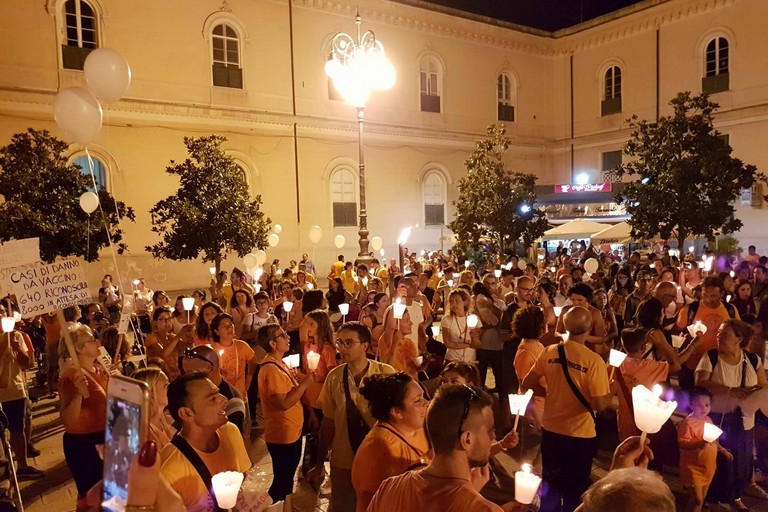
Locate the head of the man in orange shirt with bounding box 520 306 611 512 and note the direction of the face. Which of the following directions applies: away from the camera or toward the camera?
away from the camera

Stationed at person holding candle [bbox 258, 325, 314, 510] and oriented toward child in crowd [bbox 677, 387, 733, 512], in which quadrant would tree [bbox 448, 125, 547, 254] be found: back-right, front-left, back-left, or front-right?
front-left

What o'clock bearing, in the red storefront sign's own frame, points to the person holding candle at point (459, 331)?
The person holding candle is roughly at 12 o'clock from the red storefront sign.

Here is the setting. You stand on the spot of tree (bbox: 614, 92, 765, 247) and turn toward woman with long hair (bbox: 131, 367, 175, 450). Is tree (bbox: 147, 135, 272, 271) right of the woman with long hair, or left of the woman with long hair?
right

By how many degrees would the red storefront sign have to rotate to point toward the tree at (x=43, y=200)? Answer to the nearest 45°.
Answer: approximately 45° to its right

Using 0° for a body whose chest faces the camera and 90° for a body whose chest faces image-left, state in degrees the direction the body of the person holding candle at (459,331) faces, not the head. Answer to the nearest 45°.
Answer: approximately 0°

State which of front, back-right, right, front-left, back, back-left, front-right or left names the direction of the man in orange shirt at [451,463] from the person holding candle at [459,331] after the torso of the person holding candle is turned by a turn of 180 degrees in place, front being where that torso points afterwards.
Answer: back

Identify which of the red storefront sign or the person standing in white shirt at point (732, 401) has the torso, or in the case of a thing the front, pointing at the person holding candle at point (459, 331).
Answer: the red storefront sign

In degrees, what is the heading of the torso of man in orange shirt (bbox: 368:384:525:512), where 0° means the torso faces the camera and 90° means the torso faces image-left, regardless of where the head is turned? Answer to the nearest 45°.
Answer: approximately 225°

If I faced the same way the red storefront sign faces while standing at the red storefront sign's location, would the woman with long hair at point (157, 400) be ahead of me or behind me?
ahead

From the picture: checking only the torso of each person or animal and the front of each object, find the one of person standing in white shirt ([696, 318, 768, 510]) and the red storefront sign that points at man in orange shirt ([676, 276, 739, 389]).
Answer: the red storefront sign

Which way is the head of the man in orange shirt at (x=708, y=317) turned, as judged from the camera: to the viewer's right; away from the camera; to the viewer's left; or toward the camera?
toward the camera

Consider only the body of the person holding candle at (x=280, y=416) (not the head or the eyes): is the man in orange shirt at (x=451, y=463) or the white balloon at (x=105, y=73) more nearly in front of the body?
the man in orange shirt

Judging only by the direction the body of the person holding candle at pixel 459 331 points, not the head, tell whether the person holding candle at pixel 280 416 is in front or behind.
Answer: in front

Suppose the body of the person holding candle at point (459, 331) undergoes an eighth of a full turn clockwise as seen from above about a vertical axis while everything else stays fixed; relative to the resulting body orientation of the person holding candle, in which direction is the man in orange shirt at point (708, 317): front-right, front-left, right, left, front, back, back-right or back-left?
back-left

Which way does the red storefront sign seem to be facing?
toward the camera

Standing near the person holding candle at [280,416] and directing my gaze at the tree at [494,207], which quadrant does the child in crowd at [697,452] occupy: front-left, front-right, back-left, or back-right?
front-right
